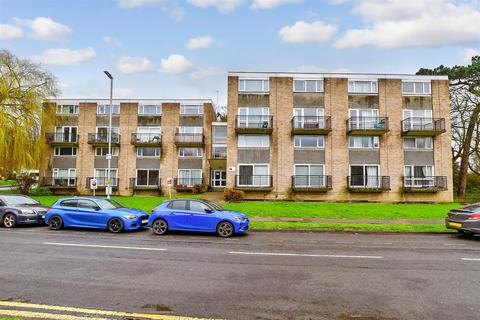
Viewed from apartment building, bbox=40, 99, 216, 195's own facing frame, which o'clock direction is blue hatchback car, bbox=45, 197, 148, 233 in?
The blue hatchback car is roughly at 12 o'clock from the apartment building.

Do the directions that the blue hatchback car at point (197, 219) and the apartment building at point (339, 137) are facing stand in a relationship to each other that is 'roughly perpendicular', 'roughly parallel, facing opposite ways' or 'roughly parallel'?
roughly perpendicular

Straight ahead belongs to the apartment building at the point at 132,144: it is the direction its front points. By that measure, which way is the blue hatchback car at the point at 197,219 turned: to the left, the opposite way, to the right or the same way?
to the left

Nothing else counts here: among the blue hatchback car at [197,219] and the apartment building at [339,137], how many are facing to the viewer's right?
1

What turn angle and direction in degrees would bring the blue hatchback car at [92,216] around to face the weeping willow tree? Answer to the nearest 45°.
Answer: approximately 135° to its left

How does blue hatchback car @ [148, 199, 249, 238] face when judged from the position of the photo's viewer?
facing to the right of the viewer

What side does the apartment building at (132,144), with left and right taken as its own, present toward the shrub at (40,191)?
right

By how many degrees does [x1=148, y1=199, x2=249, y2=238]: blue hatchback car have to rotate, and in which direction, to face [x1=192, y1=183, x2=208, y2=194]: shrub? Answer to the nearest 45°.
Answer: approximately 90° to its left

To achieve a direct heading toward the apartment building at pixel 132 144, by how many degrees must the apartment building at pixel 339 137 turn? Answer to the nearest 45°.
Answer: approximately 90° to its right

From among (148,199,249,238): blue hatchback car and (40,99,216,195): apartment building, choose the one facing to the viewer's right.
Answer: the blue hatchback car
